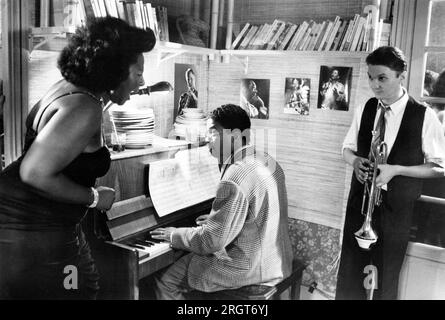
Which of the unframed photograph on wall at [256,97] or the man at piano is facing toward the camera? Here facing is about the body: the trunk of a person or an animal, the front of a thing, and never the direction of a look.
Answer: the unframed photograph on wall

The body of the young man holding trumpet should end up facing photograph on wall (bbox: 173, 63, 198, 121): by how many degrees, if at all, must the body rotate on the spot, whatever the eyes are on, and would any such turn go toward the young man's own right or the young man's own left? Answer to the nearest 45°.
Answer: approximately 45° to the young man's own right

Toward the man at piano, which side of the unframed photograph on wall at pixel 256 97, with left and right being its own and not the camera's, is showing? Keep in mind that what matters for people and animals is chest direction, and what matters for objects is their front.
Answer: front

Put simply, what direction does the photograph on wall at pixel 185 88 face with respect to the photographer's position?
facing the viewer and to the right of the viewer

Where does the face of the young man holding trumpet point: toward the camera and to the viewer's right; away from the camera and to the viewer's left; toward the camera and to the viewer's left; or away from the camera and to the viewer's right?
toward the camera and to the viewer's left

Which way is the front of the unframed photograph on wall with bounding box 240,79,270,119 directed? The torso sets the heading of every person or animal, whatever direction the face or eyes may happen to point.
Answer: toward the camera

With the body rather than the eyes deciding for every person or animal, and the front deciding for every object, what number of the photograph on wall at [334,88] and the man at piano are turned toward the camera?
1

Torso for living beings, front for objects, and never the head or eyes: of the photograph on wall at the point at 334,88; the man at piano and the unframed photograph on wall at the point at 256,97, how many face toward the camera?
2

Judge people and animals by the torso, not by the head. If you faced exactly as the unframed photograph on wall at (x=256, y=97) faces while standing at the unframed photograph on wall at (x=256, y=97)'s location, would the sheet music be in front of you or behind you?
in front

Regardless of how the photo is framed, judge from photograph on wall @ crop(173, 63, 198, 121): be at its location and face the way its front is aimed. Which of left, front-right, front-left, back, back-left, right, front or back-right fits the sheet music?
front-right

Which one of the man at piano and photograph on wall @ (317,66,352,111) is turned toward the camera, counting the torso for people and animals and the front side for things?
the photograph on wall

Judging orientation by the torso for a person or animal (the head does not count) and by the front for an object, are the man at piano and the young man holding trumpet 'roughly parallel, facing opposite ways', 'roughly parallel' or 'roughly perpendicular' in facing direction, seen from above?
roughly perpendicular

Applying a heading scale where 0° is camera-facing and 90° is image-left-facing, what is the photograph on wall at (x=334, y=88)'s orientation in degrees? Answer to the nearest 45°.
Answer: approximately 0°
